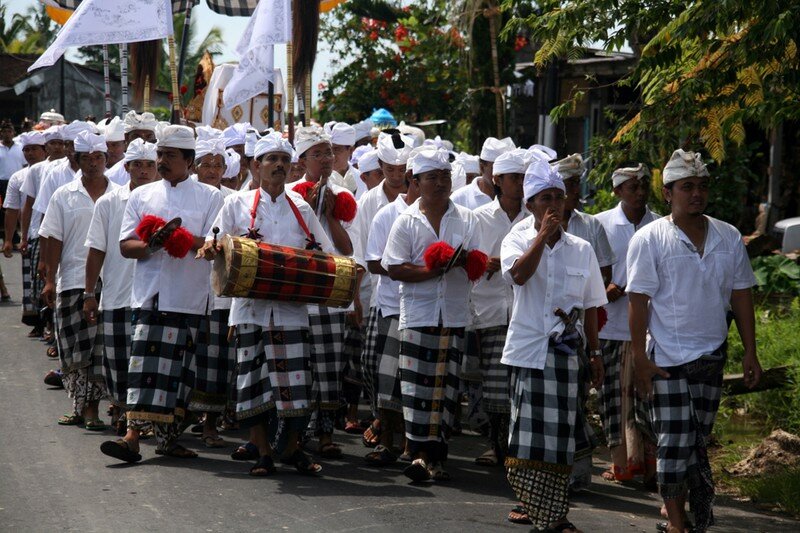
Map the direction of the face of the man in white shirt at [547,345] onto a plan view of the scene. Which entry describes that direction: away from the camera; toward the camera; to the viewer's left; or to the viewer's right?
toward the camera

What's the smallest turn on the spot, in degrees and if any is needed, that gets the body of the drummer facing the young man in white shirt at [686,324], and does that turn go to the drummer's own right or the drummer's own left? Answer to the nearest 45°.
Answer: approximately 45° to the drummer's own left

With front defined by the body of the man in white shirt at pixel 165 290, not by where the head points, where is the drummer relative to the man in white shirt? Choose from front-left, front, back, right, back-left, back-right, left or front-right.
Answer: left

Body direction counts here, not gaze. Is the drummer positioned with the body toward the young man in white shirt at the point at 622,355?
no

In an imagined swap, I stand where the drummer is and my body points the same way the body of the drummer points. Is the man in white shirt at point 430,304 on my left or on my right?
on my left

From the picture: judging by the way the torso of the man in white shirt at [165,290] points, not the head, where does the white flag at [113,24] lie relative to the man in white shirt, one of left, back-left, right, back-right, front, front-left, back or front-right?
back-right

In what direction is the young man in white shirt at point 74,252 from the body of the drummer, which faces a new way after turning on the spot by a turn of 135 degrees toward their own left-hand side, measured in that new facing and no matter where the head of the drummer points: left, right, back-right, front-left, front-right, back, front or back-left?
left

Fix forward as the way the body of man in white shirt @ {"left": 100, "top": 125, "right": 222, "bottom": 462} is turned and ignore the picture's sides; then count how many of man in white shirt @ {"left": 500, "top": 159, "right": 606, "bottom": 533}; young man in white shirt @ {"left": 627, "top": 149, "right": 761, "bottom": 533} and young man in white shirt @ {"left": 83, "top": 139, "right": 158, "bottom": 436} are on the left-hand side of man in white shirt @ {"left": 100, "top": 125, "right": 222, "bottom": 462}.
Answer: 2

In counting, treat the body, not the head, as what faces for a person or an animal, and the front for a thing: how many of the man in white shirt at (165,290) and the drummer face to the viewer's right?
0

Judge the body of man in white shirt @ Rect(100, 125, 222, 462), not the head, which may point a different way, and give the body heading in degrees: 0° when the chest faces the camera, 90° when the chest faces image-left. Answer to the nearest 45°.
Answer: approximately 45°

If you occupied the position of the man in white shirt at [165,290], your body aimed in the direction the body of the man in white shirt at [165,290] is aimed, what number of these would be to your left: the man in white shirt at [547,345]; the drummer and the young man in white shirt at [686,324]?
3

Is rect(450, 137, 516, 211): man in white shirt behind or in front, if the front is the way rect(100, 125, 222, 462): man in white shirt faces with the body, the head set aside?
behind

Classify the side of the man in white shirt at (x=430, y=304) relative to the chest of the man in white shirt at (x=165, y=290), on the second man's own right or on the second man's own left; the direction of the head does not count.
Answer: on the second man's own left

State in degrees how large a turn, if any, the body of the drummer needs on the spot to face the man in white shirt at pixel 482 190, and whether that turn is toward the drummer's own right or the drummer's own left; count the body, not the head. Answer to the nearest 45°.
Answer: approximately 135° to the drummer's own left

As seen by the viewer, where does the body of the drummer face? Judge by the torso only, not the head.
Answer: toward the camera

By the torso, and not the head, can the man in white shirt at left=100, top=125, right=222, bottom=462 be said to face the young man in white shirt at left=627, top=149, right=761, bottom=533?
no

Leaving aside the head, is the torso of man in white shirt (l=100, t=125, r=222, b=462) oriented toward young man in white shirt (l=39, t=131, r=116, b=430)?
no
